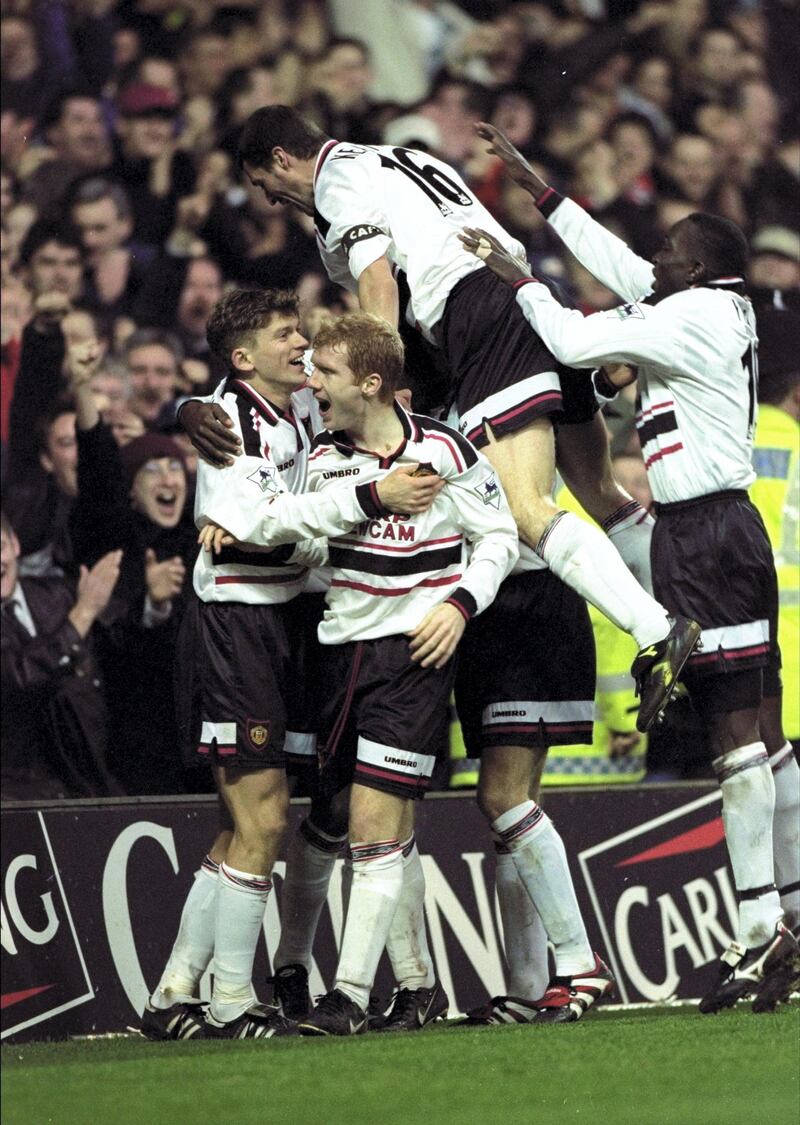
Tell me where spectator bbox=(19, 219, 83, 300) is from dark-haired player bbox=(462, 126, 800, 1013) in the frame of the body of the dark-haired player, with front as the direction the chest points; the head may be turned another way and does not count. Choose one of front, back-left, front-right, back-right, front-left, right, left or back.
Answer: front-right

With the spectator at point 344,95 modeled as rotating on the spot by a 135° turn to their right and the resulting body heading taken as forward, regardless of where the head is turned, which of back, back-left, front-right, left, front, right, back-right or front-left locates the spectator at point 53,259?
left

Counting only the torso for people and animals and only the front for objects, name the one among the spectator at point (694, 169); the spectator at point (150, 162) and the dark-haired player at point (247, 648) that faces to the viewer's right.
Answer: the dark-haired player

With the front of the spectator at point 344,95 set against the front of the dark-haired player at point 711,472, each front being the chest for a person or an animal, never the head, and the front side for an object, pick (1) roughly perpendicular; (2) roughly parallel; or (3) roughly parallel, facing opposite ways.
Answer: roughly perpendicular

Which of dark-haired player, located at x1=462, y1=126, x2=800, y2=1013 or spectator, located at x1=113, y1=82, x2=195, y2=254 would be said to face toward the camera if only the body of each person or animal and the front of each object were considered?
the spectator

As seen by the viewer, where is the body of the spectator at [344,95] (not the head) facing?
toward the camera

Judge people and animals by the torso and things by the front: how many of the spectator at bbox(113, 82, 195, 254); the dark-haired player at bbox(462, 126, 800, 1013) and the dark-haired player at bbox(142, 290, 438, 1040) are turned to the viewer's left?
1

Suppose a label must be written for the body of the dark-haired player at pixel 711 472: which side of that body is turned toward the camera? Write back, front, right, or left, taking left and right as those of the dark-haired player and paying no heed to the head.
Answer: left

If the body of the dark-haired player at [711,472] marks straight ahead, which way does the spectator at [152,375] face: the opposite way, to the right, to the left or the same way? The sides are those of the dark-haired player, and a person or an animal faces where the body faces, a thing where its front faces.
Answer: to the left

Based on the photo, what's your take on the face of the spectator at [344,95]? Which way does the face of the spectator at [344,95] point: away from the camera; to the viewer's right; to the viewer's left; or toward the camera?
toward the camera

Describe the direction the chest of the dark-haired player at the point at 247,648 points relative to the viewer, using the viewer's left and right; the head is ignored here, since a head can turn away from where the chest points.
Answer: facing to the right of the viewer

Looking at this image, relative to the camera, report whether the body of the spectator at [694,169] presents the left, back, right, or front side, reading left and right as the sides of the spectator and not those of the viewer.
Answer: front

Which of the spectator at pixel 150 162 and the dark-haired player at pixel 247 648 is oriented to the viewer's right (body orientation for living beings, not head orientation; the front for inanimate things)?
the dark-haired player

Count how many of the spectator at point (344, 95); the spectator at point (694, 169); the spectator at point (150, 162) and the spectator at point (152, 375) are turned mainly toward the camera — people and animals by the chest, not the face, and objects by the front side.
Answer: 4
